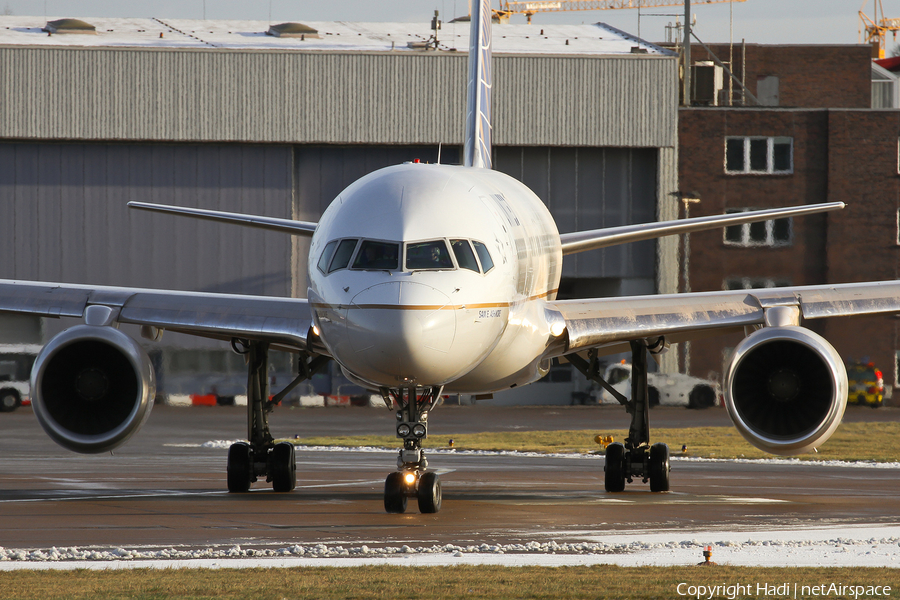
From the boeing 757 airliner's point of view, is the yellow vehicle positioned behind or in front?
behind

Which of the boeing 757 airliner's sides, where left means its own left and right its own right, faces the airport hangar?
back

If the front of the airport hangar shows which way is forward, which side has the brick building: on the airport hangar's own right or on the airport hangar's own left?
on the airport hangar's own left

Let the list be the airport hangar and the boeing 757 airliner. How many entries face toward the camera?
2

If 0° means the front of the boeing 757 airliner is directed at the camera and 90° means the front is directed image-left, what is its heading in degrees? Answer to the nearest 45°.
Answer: approximately 0°

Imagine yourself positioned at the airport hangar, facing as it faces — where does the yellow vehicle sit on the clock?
The yellow vehicle is roughly at 9 o'clock from the airport hangar.

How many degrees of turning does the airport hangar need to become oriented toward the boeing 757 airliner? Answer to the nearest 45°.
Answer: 0° — it already faces it
